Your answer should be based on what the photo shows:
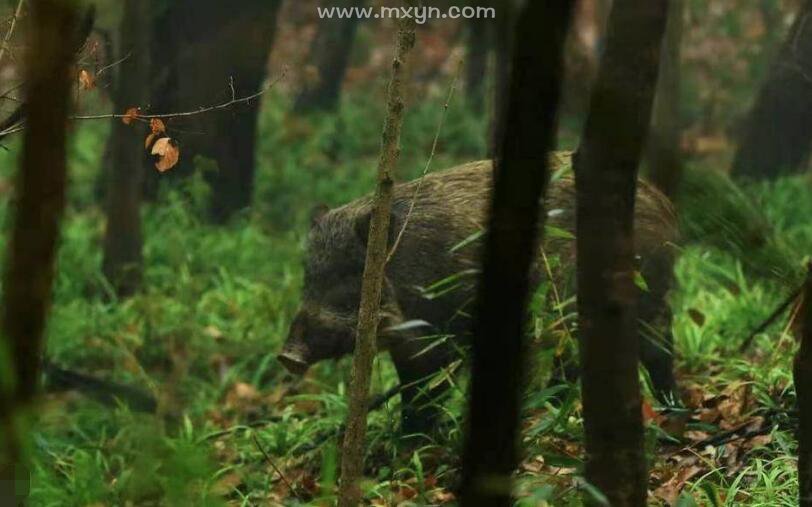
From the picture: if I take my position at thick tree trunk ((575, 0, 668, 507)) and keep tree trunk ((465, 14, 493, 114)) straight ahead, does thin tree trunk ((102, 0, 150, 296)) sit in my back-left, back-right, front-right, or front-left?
front-left

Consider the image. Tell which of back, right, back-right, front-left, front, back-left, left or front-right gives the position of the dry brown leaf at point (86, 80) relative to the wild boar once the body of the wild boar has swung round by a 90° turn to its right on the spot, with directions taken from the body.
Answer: back-left

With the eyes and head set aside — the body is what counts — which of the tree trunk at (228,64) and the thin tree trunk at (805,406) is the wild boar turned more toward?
the tree trunk

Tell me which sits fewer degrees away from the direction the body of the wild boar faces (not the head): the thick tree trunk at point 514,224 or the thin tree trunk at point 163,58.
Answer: the thin tree trunk

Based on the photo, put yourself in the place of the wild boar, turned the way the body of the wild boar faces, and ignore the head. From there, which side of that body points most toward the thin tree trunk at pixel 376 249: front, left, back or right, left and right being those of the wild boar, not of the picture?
left

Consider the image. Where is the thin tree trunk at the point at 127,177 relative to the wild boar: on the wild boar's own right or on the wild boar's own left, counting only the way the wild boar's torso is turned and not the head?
on the wild boar's own right

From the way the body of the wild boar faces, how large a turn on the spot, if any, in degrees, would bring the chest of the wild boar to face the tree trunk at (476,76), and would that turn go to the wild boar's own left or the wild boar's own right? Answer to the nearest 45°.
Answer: approximately 90° to the wild boar's own right

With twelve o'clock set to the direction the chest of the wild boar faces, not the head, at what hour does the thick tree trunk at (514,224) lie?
The thick tree trunk is roughly at 9 o'clock from the wild boar.

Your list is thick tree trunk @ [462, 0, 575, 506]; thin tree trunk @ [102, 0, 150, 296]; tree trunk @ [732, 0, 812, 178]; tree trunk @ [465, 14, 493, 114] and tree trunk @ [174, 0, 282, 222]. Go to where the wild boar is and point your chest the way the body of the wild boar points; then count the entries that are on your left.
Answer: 1

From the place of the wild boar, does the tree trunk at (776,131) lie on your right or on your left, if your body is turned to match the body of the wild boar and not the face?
on your right

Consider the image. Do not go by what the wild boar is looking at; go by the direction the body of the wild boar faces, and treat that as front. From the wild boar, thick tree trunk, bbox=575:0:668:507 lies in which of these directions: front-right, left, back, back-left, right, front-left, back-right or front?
left

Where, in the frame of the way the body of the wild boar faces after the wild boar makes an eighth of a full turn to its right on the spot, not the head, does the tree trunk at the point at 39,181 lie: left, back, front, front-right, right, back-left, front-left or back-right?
back-left

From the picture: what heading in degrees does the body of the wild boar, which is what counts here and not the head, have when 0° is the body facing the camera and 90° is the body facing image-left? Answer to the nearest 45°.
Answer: approximately 90°

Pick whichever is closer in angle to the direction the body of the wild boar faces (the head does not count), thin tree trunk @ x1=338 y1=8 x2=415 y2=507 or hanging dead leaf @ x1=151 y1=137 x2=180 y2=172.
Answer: the hanging dead leaf

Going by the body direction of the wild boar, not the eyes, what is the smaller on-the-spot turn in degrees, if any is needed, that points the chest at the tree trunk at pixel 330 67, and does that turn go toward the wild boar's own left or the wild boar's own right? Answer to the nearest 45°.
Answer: approximately 90° to the wild boar's own right

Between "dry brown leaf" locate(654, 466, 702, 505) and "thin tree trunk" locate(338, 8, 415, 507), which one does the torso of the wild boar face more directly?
the thin tree trunk

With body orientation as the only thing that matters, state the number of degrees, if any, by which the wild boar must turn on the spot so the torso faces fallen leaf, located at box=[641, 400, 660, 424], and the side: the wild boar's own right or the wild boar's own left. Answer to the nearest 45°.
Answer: approximately 135° to the wild boar's own left
